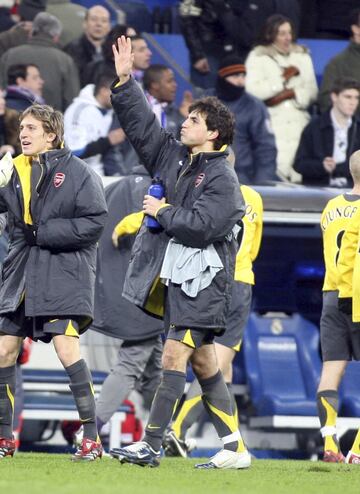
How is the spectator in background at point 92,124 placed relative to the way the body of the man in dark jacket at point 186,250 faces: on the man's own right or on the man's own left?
on the man's own right

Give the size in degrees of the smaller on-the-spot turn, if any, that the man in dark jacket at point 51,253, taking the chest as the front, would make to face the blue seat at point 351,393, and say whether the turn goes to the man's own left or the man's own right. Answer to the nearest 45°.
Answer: approximately 180°

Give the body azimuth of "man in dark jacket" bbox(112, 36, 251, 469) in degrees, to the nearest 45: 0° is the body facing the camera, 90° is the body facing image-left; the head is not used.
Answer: approximately 45°

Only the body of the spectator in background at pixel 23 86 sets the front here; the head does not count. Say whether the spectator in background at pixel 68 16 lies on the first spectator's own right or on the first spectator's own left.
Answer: on the first spectator's own left

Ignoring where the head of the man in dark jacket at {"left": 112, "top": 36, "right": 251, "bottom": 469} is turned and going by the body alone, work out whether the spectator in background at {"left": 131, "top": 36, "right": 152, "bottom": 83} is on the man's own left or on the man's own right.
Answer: on the man's own right

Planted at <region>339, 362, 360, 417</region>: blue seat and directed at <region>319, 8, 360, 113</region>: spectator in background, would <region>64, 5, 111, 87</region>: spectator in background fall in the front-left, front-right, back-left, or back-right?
front-left

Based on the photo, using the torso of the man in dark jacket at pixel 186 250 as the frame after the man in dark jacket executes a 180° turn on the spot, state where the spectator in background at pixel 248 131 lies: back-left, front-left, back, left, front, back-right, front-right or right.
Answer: front-left

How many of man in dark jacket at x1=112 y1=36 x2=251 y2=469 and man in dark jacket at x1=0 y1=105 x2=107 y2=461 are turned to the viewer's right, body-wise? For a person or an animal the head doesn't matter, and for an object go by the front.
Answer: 0

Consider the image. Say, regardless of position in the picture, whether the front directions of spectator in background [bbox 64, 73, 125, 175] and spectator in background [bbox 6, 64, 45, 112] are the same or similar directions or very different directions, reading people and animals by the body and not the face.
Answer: same or similar directions

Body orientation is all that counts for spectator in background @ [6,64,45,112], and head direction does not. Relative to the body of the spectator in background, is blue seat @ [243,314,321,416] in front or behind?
in front

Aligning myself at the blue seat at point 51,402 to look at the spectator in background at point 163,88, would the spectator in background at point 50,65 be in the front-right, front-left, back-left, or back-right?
front-left

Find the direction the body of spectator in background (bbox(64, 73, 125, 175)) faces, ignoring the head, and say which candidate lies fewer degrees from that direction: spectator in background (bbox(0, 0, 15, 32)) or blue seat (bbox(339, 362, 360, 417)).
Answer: the blue seat
